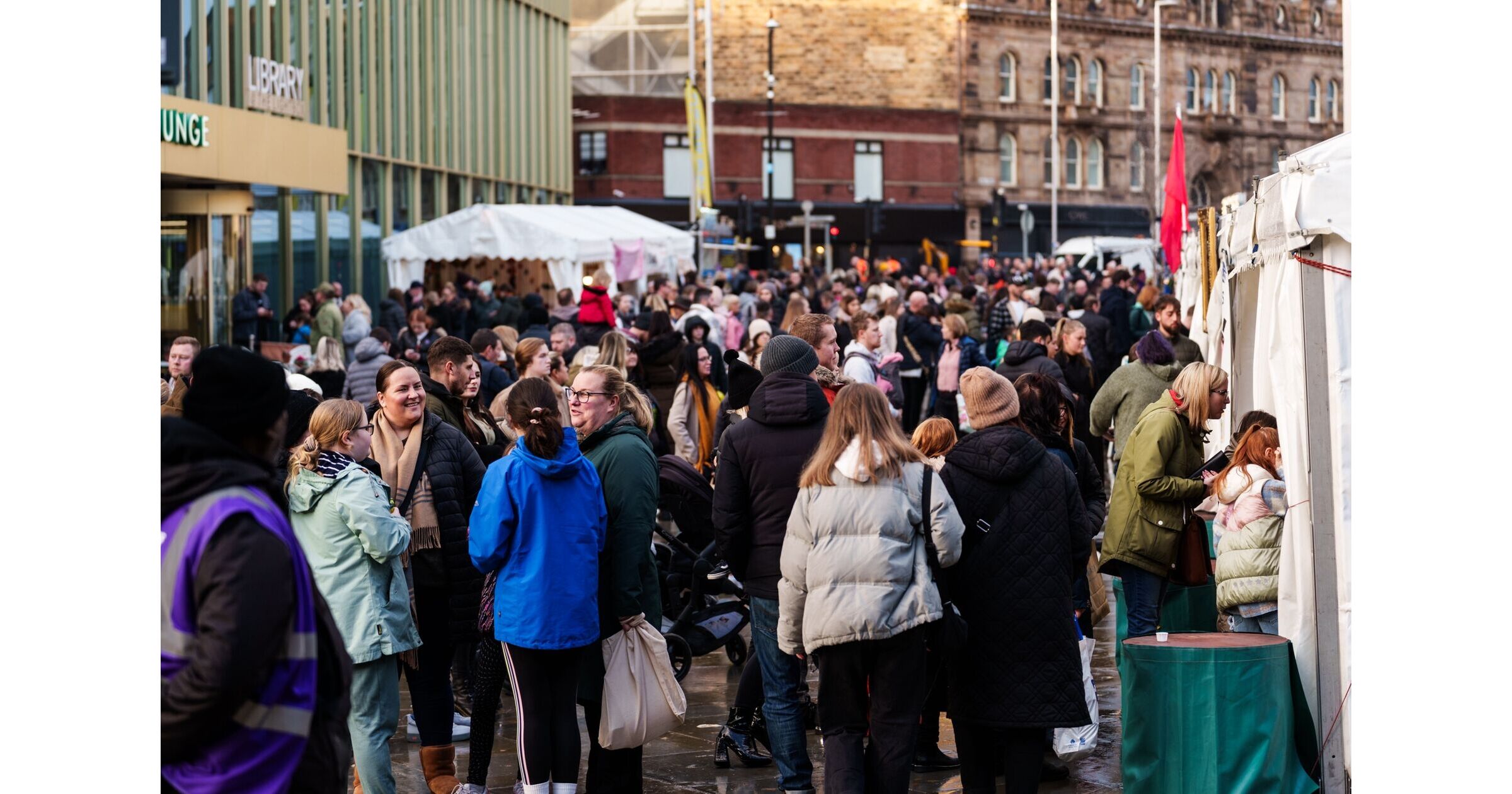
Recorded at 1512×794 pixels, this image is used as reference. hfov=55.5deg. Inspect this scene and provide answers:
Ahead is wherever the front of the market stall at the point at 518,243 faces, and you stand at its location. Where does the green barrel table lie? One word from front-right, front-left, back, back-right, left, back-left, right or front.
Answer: front

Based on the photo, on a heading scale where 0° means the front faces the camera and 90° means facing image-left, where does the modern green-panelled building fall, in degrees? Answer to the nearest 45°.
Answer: approximately 315°

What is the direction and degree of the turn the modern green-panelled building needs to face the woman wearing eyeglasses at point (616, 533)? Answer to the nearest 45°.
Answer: approximately 45° to its right

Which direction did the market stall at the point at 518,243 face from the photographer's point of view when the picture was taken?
facing the viewer

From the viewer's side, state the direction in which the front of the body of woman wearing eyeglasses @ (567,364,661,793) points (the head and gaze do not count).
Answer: to the viewer's left

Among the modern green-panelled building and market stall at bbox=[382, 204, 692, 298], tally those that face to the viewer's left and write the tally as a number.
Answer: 0

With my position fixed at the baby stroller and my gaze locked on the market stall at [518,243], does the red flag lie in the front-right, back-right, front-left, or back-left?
front-right

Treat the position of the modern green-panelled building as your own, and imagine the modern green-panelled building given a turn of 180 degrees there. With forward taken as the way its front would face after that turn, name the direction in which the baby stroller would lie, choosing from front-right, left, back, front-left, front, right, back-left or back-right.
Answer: back-left

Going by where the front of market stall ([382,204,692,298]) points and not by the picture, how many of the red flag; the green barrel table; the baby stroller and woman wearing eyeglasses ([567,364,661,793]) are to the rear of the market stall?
0

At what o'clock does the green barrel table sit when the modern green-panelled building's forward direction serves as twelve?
The green barrel table is roughly at 1 o'clock from the modern green-panelled building.

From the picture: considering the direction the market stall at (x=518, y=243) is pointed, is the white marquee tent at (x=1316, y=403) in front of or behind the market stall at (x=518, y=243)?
in front

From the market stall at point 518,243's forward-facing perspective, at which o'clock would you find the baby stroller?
The baby stroller is roughly at 12 o'clock from the market stall.

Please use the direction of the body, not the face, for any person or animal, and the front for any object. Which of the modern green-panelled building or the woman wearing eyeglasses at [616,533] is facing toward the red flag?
the modern green-panelled building

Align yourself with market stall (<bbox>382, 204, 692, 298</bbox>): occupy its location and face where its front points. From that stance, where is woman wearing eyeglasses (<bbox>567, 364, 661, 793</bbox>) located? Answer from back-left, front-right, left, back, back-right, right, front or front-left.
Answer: front
